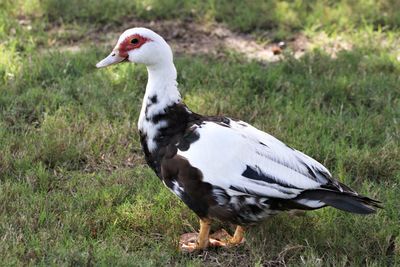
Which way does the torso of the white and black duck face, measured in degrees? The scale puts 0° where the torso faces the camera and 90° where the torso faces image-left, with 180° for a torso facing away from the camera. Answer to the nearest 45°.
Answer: approximately 90°
